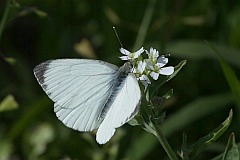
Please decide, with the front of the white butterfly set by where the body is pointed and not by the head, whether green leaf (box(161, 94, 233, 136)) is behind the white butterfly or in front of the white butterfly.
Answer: in front

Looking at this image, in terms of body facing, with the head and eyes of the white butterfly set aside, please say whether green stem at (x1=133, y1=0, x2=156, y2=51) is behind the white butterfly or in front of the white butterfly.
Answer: in front

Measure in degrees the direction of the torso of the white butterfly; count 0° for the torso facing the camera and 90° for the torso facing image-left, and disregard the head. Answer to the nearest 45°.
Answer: approximately 225°
